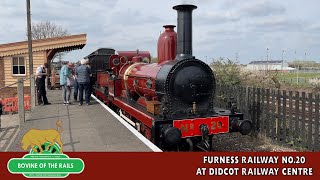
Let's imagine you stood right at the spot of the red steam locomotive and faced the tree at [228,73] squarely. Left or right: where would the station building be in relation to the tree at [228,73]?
left

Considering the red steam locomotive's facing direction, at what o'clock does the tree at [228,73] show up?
The tree is roughly at 8 o'clock from the red steam locomotive.

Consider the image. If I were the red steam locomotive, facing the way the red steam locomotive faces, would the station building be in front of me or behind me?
behind

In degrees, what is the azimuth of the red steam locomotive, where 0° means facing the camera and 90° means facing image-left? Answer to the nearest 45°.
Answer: approximately 315°

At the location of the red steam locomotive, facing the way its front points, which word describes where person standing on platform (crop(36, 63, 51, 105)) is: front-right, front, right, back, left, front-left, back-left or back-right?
back
